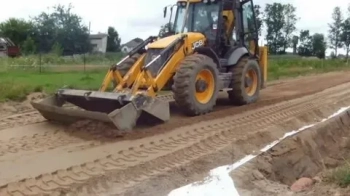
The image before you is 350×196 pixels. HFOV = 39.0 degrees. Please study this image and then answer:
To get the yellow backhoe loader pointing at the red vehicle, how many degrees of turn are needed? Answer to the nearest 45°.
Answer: approximately 135° to its right

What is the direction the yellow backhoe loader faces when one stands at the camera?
facing the viewer and to the left of the viewer

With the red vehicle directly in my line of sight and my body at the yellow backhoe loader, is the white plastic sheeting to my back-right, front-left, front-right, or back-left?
back-left

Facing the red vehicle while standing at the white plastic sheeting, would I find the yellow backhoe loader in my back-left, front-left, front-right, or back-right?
front-right
